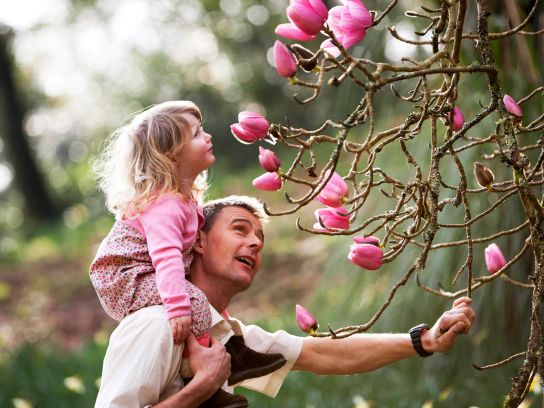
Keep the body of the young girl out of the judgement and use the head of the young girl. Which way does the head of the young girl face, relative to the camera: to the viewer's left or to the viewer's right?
to the viewer's right

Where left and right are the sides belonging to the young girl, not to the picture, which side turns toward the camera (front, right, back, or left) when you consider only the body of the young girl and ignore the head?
right

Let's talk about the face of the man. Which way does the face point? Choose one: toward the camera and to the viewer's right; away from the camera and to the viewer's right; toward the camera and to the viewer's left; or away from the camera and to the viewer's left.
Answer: toward the camera and to the viewer's right

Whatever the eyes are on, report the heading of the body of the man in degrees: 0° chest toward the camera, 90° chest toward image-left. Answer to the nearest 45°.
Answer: approximately 315°
